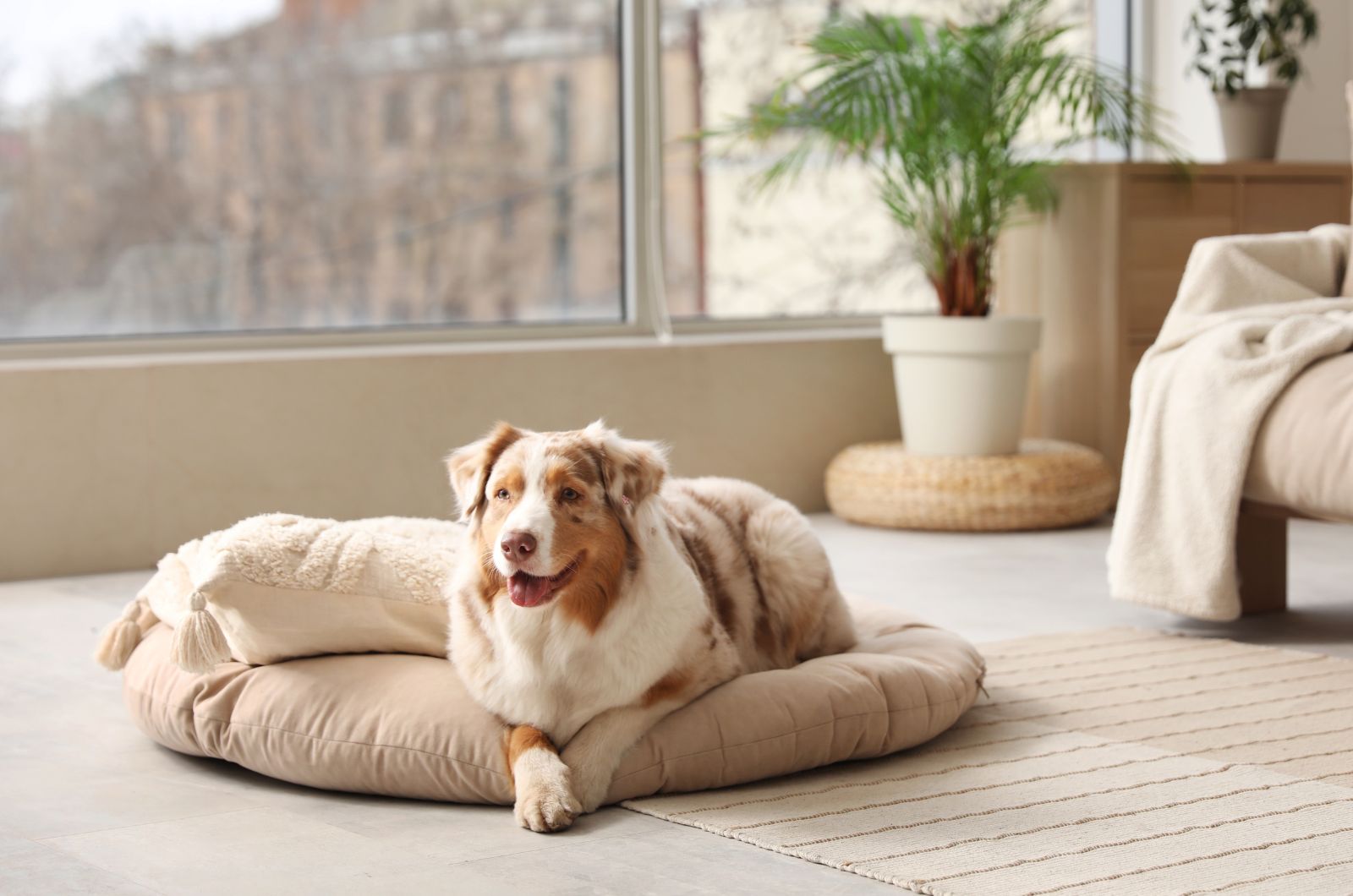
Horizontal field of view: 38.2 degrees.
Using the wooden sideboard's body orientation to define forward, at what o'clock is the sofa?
The sofa is roughly at 1 o'clock from the wooden sideboard.

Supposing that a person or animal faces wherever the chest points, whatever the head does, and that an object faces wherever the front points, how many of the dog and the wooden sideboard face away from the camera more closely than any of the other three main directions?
0

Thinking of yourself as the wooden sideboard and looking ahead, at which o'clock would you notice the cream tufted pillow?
The cream tufted pillow is roughly at 2 o'clock from the wooden sideboard.

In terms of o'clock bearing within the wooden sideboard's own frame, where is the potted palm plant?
The potted palm plant is roughly at 3 o'clock from the wooden sideboard.

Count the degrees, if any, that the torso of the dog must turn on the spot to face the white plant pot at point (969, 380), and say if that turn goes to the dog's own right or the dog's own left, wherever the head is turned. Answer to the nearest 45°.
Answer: approximately 135° to the dog's own right

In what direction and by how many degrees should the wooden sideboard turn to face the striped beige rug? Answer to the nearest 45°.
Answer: approximately 45° to its right

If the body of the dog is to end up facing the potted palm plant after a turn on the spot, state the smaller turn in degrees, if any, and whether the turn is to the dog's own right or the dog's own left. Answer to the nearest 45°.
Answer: approximately 135° to the dog's own right

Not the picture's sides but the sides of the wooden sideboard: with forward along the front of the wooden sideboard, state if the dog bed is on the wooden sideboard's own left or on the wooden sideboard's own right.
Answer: on the wooden sideboard's own right

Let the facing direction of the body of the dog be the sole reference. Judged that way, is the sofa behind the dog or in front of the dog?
behind

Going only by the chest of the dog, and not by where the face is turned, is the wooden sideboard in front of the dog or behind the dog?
behind

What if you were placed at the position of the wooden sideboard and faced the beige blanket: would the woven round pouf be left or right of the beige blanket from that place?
right

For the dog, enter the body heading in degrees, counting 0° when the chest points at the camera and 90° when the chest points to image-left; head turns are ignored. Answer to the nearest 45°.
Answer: approximately 45°
